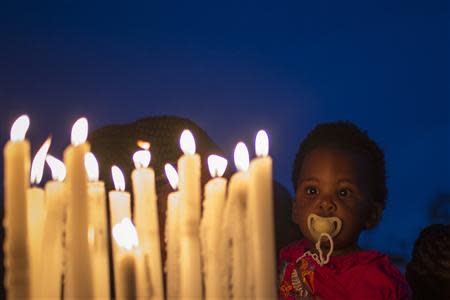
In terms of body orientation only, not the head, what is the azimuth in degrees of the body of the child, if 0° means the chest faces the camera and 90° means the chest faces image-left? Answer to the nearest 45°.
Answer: approximately 45°
